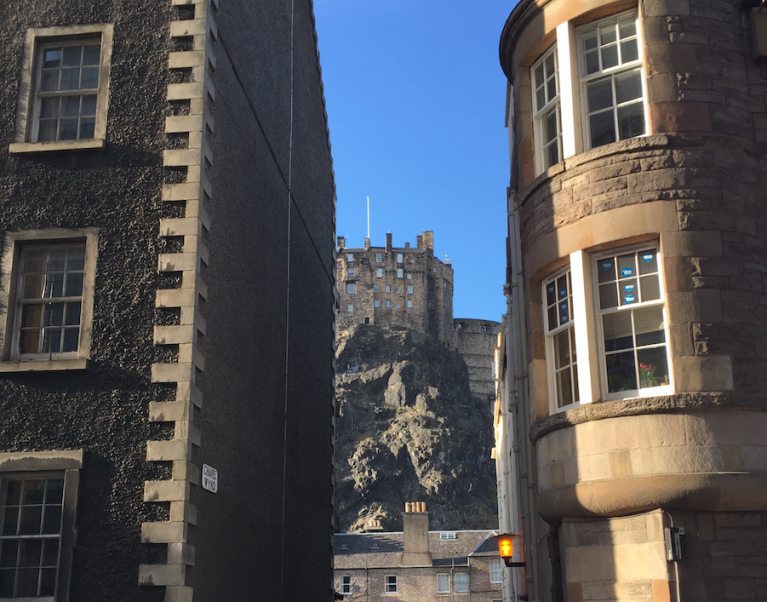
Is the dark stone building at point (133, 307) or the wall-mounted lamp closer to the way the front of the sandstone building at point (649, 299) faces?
the dark stone building

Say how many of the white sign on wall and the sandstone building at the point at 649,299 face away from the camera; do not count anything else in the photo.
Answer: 0

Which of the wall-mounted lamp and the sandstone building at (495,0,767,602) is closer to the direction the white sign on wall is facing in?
the sandstone building

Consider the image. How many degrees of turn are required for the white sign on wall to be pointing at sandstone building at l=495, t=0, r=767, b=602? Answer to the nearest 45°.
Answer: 0° — it already faces it

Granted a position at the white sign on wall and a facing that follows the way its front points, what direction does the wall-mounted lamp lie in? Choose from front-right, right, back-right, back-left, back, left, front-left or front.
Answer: left

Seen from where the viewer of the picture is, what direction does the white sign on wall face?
facing the viewer and to the right of the viewer

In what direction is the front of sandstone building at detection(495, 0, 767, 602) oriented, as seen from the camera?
facing the viewer and to the left of the viewer
